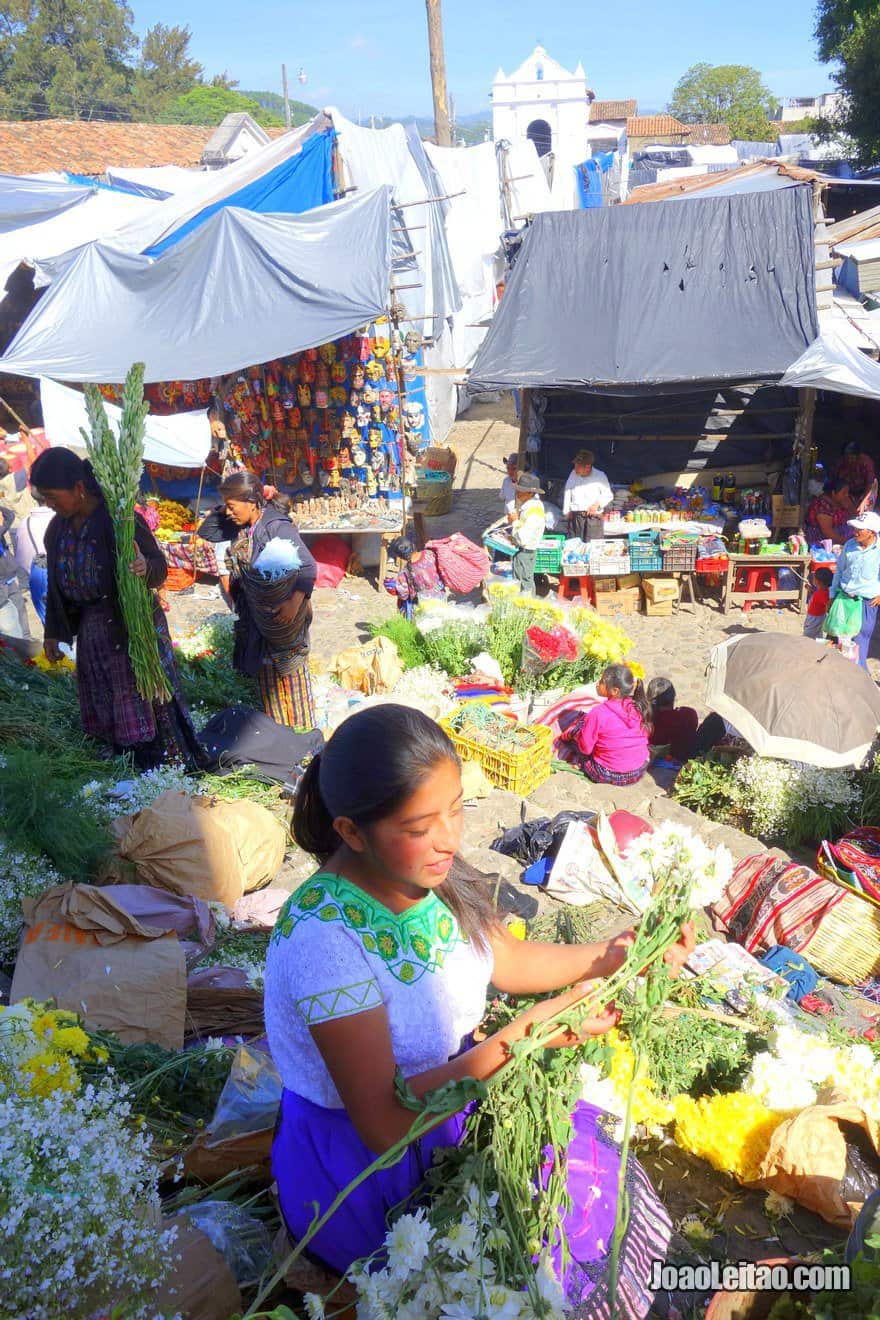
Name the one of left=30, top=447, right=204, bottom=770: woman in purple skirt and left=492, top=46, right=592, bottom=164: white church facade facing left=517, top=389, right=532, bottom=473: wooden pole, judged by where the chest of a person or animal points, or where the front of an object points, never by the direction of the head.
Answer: the white church facade

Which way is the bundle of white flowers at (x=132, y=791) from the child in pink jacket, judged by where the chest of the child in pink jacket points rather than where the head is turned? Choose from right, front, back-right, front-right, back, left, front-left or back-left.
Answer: left

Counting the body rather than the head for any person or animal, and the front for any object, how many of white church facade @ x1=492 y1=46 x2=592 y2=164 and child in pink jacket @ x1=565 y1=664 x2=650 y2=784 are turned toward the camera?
1

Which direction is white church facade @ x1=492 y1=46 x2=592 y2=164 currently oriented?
toward the camera

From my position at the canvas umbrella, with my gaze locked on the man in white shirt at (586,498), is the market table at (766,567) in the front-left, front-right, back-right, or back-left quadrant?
front-right

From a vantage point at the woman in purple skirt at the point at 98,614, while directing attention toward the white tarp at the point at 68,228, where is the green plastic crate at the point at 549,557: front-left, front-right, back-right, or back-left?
front-right

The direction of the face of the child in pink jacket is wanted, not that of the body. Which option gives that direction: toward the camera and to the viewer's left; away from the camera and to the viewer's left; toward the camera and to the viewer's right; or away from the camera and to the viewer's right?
away from the camera and to the viewer's left

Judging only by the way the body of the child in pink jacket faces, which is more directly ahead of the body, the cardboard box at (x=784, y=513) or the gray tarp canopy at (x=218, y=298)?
the gray tarp canopy

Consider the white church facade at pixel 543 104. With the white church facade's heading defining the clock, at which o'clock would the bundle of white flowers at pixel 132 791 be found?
The bundle of white flowers is roughly at 12 o'clock from the white church facade.

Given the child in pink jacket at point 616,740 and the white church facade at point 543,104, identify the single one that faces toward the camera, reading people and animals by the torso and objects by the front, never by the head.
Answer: the white church facade

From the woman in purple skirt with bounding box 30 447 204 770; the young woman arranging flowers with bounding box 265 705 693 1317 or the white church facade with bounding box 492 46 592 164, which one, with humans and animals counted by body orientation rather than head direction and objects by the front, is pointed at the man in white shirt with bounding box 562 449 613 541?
the white church facade

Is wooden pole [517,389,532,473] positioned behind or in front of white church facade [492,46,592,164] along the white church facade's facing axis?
in front

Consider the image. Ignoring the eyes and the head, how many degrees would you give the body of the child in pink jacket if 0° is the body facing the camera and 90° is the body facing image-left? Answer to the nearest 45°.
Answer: approximately 135°
